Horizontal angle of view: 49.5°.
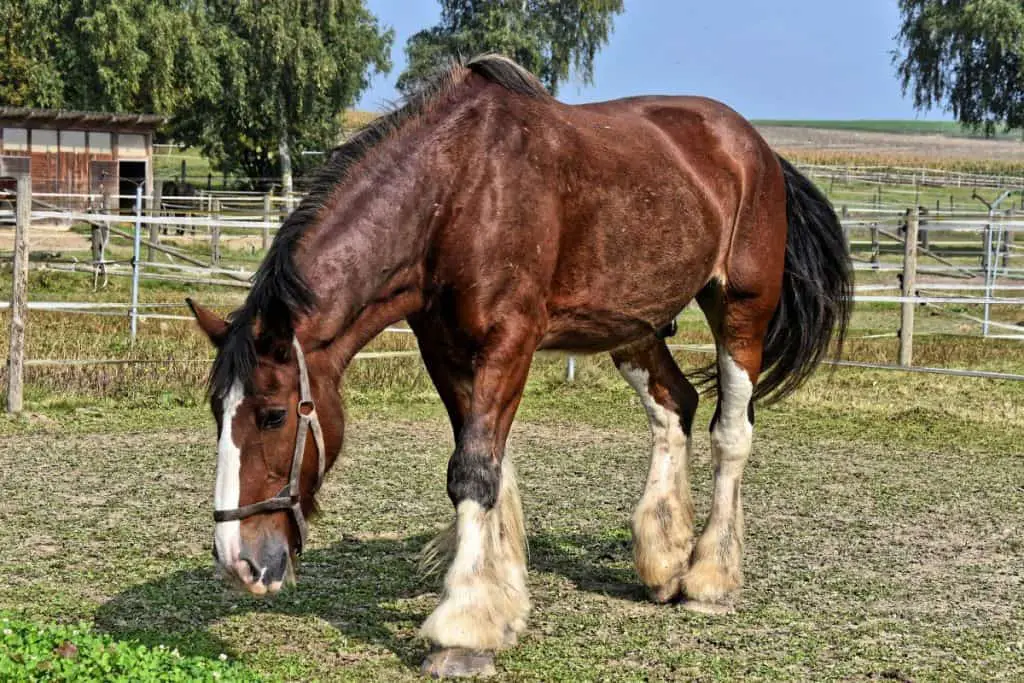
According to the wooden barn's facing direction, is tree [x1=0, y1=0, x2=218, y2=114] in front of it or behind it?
behind

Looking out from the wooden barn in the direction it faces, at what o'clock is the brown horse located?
The brown horse is roughly at 12 o'clock from the wooden barn.

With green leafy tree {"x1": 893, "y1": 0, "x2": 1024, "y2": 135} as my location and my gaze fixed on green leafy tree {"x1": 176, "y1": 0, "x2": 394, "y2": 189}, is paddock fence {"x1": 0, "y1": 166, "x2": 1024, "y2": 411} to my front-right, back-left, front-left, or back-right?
front-left

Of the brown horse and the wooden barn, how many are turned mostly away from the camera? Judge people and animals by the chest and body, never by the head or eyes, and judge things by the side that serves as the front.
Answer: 0

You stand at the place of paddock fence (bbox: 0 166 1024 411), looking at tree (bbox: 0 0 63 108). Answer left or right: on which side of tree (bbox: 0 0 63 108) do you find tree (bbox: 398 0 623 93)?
right

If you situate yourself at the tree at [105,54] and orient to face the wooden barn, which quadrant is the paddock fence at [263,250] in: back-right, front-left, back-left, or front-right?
front-left

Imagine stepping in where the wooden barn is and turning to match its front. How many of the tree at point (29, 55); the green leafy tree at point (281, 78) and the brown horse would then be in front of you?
1

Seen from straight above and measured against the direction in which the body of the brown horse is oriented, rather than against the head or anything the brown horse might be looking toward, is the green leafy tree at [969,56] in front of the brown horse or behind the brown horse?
behind

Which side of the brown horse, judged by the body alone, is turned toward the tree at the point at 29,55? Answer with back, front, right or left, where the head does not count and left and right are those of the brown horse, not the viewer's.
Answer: right

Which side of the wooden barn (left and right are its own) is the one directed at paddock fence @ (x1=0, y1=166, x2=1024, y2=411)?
front

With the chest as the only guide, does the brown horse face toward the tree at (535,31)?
no

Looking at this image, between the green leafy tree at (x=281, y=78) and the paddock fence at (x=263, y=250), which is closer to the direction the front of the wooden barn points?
the paddock fence

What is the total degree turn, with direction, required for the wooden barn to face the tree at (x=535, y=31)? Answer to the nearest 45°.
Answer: approximately 90° to its left

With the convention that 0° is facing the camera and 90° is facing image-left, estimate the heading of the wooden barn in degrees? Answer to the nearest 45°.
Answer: approximately 0°

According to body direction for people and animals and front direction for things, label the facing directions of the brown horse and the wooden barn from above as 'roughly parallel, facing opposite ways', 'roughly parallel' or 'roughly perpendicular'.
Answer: roughly perpendicular

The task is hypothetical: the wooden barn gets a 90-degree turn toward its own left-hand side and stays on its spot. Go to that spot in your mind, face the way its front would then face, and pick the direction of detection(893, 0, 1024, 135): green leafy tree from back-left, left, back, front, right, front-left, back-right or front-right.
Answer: front

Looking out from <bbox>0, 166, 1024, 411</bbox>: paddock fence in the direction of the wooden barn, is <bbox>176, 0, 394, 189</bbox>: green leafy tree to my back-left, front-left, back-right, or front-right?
front-right

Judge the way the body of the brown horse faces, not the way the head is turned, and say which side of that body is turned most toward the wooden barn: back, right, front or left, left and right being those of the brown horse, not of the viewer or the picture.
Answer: right
